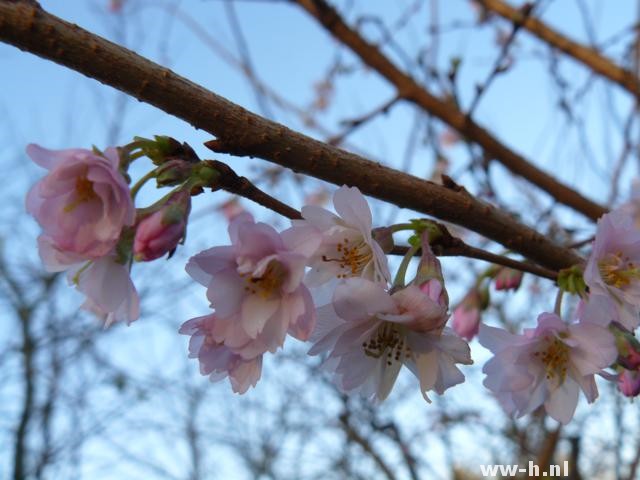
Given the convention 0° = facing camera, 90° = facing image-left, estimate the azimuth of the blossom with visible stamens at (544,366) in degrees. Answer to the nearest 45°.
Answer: approximately 0°

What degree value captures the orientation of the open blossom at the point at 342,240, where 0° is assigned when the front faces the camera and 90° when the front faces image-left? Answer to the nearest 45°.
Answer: approximately 45°

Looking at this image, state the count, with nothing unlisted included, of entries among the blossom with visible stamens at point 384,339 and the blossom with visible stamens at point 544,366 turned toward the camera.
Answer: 2
